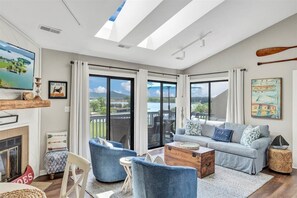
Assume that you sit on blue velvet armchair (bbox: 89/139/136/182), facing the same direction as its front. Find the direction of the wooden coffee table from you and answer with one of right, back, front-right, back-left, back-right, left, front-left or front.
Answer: front-right

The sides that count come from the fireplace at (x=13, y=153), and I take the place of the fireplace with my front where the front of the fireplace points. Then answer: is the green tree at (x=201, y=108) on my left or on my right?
on my left

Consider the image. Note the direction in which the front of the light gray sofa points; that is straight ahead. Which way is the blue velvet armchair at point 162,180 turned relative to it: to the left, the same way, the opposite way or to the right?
the opposite way

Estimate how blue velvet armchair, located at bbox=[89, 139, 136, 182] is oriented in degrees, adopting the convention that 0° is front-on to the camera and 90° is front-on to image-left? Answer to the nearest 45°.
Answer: approximately 225°

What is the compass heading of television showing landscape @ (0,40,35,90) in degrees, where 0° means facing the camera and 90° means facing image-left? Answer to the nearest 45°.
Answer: approximately 315°

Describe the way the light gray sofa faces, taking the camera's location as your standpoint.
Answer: facing the viewer and to the left of the viewer

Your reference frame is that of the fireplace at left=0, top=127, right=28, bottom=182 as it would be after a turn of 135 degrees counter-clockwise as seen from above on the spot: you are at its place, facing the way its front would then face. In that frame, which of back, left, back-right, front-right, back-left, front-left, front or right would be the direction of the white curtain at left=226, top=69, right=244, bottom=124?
right

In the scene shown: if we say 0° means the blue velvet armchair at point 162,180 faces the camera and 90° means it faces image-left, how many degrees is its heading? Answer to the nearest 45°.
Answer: approximately 225°

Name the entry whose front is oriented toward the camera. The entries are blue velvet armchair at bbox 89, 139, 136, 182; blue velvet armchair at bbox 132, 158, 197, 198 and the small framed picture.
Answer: the small framed picture

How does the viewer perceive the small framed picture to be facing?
facing the viewer

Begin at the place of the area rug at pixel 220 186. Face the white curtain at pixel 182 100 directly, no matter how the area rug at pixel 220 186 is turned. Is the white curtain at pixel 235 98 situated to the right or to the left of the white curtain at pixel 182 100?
right

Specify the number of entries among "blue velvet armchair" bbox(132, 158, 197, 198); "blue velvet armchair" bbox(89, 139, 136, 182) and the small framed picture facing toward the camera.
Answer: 1

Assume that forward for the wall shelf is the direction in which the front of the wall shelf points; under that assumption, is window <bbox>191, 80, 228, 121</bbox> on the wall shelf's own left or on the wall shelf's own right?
on the wall shelf's own left

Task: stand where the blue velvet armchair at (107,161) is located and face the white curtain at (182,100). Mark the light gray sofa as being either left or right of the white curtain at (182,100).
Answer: right

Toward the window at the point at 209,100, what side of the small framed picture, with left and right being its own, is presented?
left

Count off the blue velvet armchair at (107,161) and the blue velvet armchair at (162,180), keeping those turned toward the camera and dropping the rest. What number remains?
0
